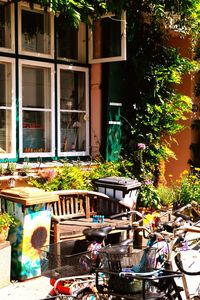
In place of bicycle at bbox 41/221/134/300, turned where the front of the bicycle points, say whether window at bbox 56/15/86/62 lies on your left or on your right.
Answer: on your left

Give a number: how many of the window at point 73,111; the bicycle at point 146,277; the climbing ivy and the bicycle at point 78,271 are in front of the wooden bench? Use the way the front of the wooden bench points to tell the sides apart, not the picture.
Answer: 2

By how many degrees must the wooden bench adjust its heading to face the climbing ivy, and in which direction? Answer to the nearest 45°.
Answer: approximately 135° to its left

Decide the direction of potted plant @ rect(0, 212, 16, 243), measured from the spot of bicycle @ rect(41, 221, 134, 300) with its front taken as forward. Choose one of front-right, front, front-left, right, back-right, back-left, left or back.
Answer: left

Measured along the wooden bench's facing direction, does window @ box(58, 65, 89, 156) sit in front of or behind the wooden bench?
behind

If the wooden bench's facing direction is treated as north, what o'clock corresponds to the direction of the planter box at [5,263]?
The planter box is roughly at 1 o'clock from the wooden bench.

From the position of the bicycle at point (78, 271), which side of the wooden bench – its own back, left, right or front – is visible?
front

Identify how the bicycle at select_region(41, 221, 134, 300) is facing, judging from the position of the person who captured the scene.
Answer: facing away from the viewer and to the right of the viewer

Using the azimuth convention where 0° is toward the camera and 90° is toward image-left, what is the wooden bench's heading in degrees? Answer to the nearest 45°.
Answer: approximately 0°

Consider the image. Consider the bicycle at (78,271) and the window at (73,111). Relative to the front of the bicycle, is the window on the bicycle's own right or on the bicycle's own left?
on the bicycle's own left

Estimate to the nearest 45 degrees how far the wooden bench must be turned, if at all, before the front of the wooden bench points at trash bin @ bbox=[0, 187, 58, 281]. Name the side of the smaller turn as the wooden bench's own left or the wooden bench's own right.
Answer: approximately 45° to the wooden bench's own right

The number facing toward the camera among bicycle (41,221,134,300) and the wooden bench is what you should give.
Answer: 1
